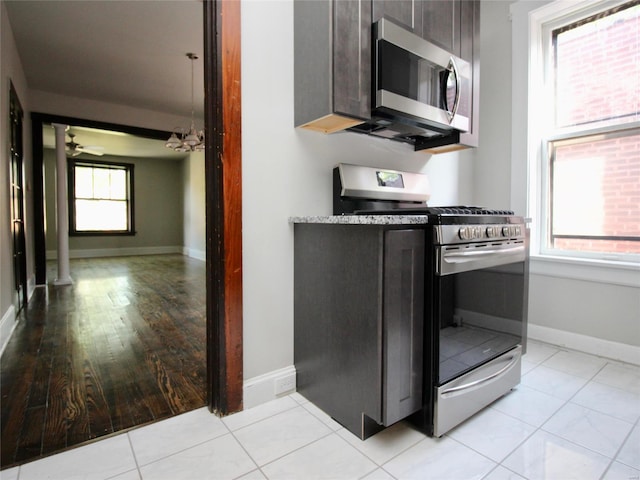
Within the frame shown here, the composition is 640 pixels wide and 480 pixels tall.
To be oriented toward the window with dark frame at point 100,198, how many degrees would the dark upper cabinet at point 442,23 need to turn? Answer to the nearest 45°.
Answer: approximately 180°

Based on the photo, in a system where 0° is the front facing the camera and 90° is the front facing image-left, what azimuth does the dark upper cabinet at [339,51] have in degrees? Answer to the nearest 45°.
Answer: approximately 315°

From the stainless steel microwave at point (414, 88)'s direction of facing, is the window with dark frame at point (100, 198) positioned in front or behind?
behind

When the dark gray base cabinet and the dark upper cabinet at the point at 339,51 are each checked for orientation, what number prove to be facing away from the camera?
0

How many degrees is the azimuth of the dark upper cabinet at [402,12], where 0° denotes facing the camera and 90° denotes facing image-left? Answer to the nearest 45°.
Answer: approximately 315°

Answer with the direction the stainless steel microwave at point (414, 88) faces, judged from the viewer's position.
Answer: facing the viewer and to the right of the viewer

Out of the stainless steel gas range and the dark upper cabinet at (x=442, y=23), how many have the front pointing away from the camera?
0

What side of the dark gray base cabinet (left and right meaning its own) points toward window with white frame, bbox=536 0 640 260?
left
